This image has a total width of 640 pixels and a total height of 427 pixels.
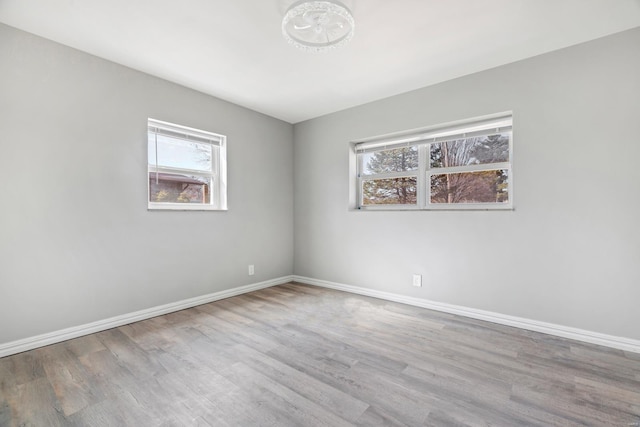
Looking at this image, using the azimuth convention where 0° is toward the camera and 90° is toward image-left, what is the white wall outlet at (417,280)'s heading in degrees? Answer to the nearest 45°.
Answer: approximately 0°
